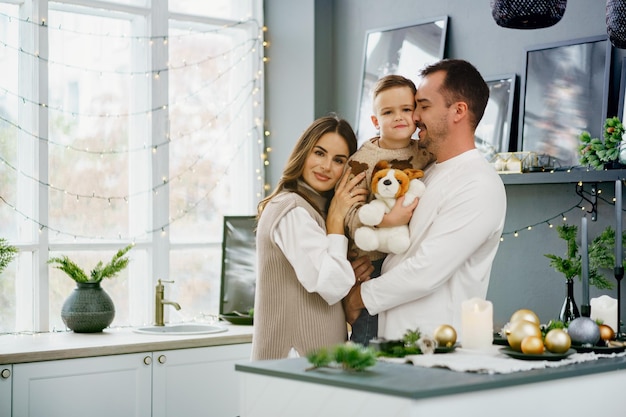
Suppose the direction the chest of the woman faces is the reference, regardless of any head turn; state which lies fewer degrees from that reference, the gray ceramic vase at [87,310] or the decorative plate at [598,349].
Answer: the decorative plate

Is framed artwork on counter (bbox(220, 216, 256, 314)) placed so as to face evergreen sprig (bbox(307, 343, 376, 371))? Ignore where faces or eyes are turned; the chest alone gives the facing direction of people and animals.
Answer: yes

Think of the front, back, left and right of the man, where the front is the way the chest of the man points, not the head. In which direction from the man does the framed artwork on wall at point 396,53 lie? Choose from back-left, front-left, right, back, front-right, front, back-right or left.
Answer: right

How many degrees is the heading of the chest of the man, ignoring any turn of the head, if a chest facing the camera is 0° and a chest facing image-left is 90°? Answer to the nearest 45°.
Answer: approximately 90°

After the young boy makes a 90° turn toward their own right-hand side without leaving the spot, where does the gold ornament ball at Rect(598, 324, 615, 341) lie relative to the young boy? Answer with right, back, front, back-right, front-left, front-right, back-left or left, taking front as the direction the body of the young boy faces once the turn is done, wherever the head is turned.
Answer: back-left

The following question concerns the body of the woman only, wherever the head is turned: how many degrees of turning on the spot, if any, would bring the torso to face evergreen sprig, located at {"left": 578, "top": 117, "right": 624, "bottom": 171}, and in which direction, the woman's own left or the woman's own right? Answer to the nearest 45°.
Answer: approximately 45° to the woman's own left

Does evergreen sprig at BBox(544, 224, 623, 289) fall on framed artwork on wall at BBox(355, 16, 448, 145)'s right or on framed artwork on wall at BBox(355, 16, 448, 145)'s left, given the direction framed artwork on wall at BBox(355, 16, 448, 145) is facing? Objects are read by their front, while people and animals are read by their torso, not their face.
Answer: on its left

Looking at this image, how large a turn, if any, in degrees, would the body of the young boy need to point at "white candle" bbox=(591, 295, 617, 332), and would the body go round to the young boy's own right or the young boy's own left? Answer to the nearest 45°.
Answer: approximately 45° to the young boy's own left

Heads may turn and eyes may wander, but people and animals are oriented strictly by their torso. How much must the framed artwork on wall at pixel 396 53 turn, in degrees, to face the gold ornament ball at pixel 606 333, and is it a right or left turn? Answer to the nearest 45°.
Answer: approximately 45° to its left

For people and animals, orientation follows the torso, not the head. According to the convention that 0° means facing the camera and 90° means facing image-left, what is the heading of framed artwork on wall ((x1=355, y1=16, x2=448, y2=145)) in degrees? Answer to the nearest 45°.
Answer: approximately 45°
